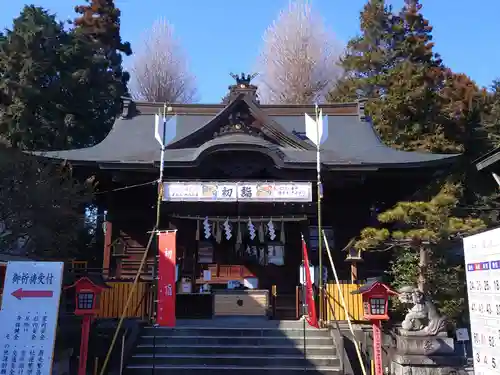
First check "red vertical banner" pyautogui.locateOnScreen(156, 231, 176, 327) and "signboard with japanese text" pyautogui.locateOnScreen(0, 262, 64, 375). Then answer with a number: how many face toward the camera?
2

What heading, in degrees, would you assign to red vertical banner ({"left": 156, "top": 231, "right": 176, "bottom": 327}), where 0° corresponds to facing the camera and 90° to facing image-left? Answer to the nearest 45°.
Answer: approximately 0°

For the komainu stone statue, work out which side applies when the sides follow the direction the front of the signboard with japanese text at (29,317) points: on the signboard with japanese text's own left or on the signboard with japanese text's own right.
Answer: on the signboard with japanese text's own left

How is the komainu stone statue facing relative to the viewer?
to the viewer's left

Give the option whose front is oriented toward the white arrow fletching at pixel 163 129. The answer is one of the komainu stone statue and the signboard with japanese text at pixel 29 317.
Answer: the komainu stone statue

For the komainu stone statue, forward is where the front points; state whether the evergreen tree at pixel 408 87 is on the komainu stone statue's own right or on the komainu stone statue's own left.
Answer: on the komainu stone statue's own right

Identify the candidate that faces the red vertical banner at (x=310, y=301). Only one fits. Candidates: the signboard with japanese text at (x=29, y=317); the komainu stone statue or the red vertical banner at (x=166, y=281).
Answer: the komainu stone statue

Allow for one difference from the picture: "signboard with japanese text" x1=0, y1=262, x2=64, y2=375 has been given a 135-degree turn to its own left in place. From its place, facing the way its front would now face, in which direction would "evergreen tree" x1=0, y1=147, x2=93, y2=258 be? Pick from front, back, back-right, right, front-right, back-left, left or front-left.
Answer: front-left

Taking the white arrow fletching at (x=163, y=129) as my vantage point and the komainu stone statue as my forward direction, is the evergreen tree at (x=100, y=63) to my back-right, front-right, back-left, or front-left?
back-left

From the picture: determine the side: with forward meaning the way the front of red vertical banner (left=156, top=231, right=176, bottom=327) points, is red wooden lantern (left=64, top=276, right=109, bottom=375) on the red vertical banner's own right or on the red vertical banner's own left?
on the red vertical banner's own right

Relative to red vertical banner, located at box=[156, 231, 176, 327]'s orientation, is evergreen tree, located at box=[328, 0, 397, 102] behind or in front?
behind
